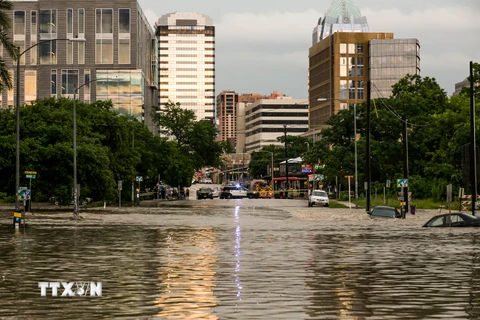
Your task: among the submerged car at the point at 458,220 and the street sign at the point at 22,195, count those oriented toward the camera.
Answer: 1

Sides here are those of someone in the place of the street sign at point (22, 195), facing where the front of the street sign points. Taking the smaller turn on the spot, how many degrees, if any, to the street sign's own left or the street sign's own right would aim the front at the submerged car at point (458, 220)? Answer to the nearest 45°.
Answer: approximately 90° to the street sign's own left

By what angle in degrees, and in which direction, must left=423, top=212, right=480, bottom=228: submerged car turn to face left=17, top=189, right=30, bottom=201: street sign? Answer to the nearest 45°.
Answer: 0° — it already faces it

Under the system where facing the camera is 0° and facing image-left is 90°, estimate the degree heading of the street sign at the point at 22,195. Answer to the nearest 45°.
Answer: approximately 0°

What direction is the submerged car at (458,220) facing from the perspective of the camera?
to the viewer's left
